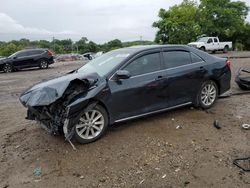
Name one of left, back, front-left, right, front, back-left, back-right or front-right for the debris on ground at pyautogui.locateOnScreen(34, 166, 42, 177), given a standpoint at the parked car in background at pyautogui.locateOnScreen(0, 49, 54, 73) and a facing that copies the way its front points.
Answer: left

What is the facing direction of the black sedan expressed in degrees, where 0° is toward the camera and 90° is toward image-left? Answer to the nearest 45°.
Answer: approximately 45°

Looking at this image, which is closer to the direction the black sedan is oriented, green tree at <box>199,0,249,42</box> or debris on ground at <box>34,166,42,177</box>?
the debris on ground

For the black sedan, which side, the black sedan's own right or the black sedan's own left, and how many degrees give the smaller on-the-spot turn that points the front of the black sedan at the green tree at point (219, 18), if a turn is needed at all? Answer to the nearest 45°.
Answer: approximately 135° to the black sedan's own right

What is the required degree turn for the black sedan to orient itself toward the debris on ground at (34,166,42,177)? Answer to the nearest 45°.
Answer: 0° — it already faces it

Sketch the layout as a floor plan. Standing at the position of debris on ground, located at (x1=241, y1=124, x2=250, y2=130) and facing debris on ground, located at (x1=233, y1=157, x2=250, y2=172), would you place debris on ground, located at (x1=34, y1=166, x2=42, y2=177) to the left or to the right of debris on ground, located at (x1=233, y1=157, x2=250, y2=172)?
right

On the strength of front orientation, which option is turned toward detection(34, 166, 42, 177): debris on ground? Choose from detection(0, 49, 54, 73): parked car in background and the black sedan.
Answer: the black sedan

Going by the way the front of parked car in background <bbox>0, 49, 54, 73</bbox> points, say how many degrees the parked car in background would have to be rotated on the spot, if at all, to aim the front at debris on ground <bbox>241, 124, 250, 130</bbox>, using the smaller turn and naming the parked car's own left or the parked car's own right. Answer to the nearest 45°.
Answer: approximately 90° to the parked car's own left

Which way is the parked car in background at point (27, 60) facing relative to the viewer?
to the viewer's left

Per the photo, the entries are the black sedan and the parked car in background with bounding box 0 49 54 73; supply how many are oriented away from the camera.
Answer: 0

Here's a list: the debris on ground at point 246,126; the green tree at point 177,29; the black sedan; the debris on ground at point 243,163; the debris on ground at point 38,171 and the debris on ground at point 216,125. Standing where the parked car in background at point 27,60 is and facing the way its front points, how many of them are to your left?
5
